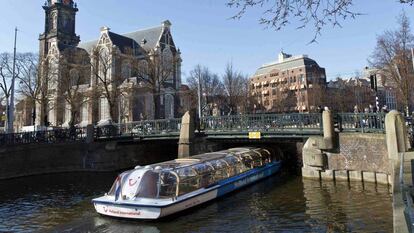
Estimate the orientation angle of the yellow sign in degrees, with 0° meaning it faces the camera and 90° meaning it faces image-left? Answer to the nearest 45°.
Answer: approximately 0°

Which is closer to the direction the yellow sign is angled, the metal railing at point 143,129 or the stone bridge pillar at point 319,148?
the stone bridge pillar

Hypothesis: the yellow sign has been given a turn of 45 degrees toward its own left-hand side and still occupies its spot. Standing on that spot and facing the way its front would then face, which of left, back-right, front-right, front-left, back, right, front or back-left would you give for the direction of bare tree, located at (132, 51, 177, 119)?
back

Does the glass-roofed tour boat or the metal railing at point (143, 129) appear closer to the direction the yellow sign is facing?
the glass-roofed tour boat

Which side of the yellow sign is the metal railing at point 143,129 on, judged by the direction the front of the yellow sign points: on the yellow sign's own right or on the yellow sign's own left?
on the yellow sign's own right

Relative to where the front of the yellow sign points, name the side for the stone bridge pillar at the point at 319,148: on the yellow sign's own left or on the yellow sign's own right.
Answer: on the yellow sign's own left

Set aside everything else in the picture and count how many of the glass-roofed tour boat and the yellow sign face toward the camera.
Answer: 1

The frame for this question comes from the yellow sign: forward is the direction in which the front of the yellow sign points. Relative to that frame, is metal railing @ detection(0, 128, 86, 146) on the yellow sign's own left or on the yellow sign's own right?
on the yellow sign's own right
